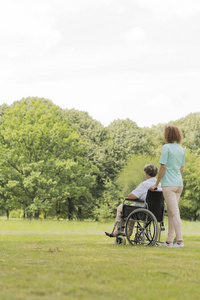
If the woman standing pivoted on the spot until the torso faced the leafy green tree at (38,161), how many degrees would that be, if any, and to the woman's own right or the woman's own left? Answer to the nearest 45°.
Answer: approximately 45° to the woman's own right

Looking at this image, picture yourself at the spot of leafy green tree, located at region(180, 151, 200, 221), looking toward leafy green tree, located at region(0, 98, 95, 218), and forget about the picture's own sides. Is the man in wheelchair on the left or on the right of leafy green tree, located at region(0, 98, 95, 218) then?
left

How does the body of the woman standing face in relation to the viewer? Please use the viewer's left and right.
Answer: facing away from the viewer and to the left of the viewer

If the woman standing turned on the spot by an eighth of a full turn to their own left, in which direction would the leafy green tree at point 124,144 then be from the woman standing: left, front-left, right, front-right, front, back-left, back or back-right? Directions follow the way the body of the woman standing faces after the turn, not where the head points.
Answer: right
